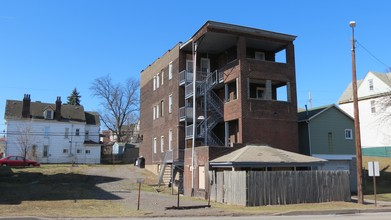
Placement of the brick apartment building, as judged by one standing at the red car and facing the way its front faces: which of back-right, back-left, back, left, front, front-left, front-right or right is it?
front-right

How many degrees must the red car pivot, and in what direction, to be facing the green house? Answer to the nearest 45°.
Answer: approximately 45° to its right

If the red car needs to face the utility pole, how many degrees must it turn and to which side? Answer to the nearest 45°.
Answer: approximately 45° to its right

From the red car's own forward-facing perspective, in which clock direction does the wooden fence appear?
The wooden fence is roughly at 2 o'clock from the red car.

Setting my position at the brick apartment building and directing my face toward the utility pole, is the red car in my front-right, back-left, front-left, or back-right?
back-right
